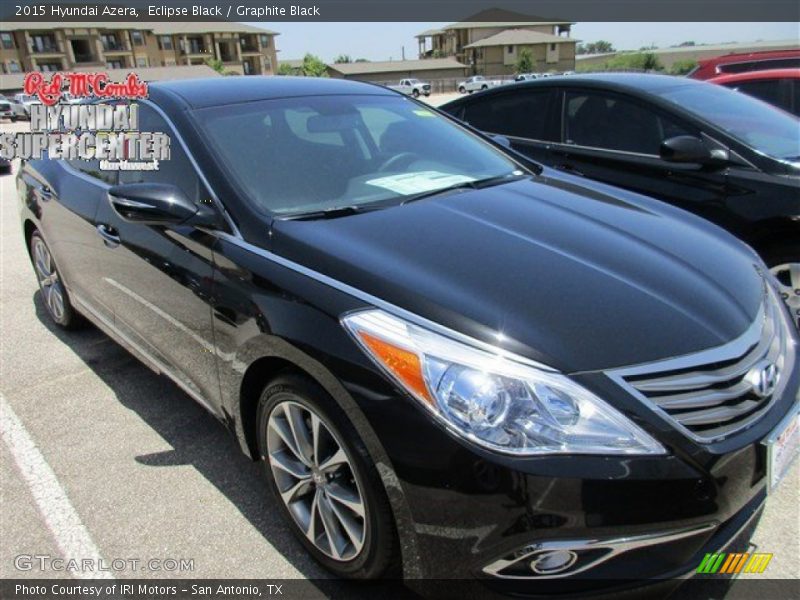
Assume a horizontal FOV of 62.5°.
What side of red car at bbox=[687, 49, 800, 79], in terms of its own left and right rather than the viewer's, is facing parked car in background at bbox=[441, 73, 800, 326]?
right

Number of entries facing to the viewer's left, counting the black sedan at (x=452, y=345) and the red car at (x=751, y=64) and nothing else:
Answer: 0

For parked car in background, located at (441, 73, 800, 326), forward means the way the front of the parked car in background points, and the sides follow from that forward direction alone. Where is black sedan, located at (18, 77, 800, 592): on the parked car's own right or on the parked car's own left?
on the parked car's own right

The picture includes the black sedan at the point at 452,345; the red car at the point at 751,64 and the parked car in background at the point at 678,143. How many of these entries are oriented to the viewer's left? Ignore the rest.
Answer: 0

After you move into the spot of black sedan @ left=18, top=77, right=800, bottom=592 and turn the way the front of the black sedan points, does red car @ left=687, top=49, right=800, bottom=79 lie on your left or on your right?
on your left

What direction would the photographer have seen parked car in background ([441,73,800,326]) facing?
facing the viewer and to the right of the viewer

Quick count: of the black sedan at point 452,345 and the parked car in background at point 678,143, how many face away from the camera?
0

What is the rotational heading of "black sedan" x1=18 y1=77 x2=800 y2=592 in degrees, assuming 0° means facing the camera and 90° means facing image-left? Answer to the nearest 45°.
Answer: approximately 315°

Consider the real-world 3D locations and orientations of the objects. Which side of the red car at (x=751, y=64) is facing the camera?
right

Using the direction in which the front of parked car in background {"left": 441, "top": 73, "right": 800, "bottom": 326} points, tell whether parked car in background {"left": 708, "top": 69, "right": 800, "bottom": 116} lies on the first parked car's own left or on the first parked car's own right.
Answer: on the first parked car's own left

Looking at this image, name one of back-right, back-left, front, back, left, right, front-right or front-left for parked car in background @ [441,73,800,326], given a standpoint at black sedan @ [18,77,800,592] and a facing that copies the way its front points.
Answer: left

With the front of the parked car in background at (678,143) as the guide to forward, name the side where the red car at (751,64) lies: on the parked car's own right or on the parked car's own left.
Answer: on the parked car's own left

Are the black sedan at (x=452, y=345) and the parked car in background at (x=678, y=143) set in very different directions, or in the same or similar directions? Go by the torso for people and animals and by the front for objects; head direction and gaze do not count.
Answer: same or similar directions
